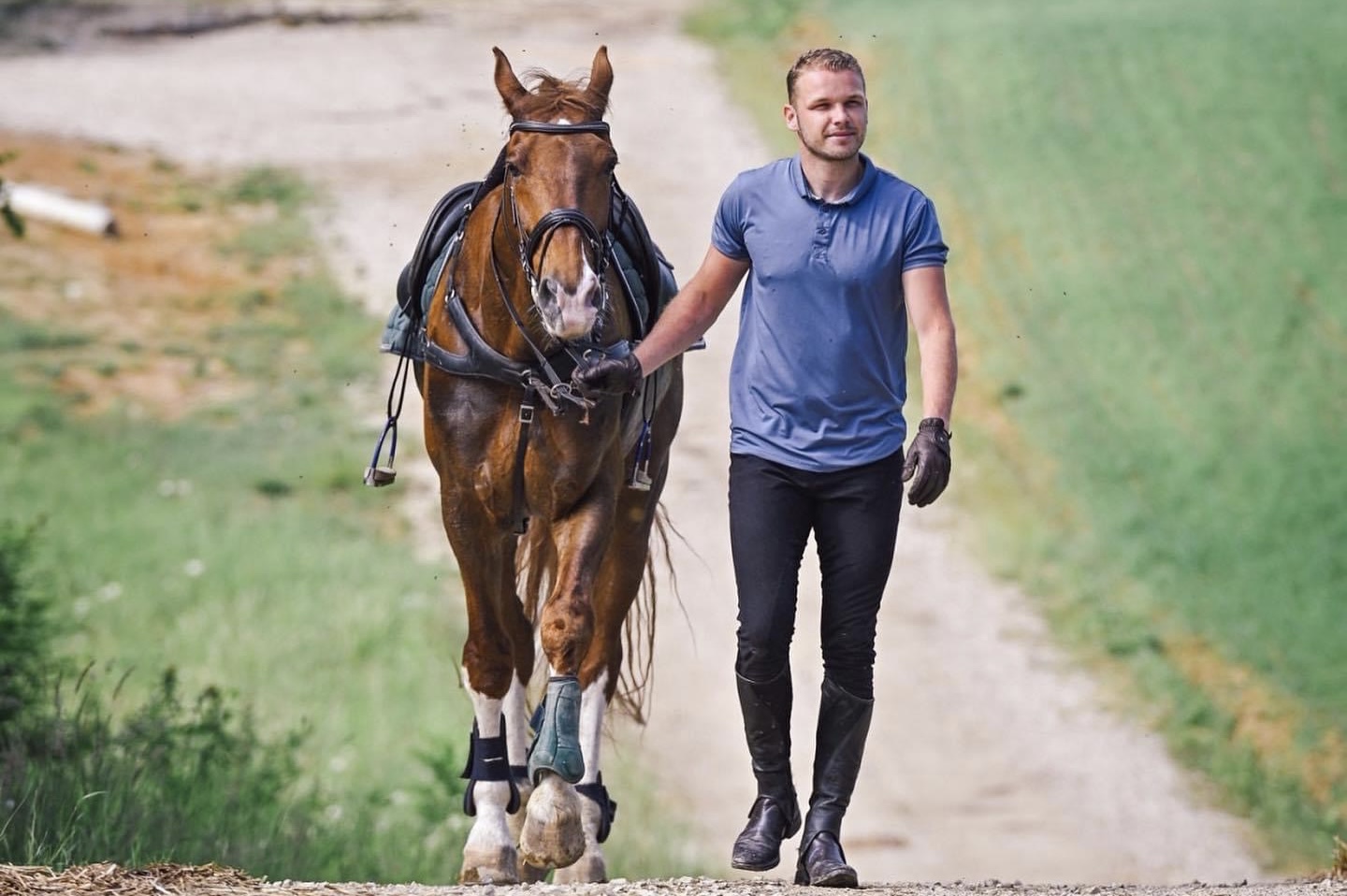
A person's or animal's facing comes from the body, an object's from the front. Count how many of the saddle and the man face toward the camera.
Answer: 2

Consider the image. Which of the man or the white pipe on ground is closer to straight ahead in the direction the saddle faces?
the man

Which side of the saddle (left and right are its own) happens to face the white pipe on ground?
back

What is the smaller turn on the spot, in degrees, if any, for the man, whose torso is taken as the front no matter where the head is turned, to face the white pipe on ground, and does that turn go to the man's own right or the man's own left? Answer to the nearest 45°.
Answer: approximately 135° to the man's own right

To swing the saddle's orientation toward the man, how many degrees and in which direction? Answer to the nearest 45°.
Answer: approximately 45° to its left

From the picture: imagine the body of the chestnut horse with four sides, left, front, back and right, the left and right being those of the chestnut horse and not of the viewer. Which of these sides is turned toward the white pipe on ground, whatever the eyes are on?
back

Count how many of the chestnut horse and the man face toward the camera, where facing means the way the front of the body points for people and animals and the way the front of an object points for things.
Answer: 2

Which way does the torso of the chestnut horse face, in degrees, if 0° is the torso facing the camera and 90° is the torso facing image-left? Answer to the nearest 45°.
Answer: approximately 0°

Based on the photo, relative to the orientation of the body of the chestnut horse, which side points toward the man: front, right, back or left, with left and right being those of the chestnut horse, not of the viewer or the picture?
left
